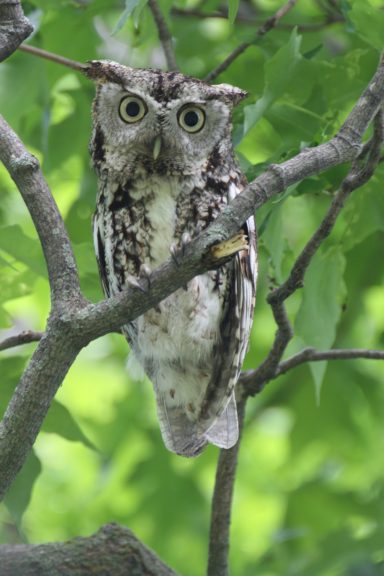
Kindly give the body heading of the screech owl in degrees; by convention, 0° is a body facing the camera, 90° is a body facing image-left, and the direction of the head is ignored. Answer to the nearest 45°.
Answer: approximately 0°

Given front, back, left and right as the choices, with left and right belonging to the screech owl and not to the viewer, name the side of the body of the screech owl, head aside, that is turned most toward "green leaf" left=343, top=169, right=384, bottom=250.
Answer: left

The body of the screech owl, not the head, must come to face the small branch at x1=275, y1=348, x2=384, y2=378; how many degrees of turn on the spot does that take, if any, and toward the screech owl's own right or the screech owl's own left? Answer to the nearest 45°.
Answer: approximately 90° to the screech owl's own left
